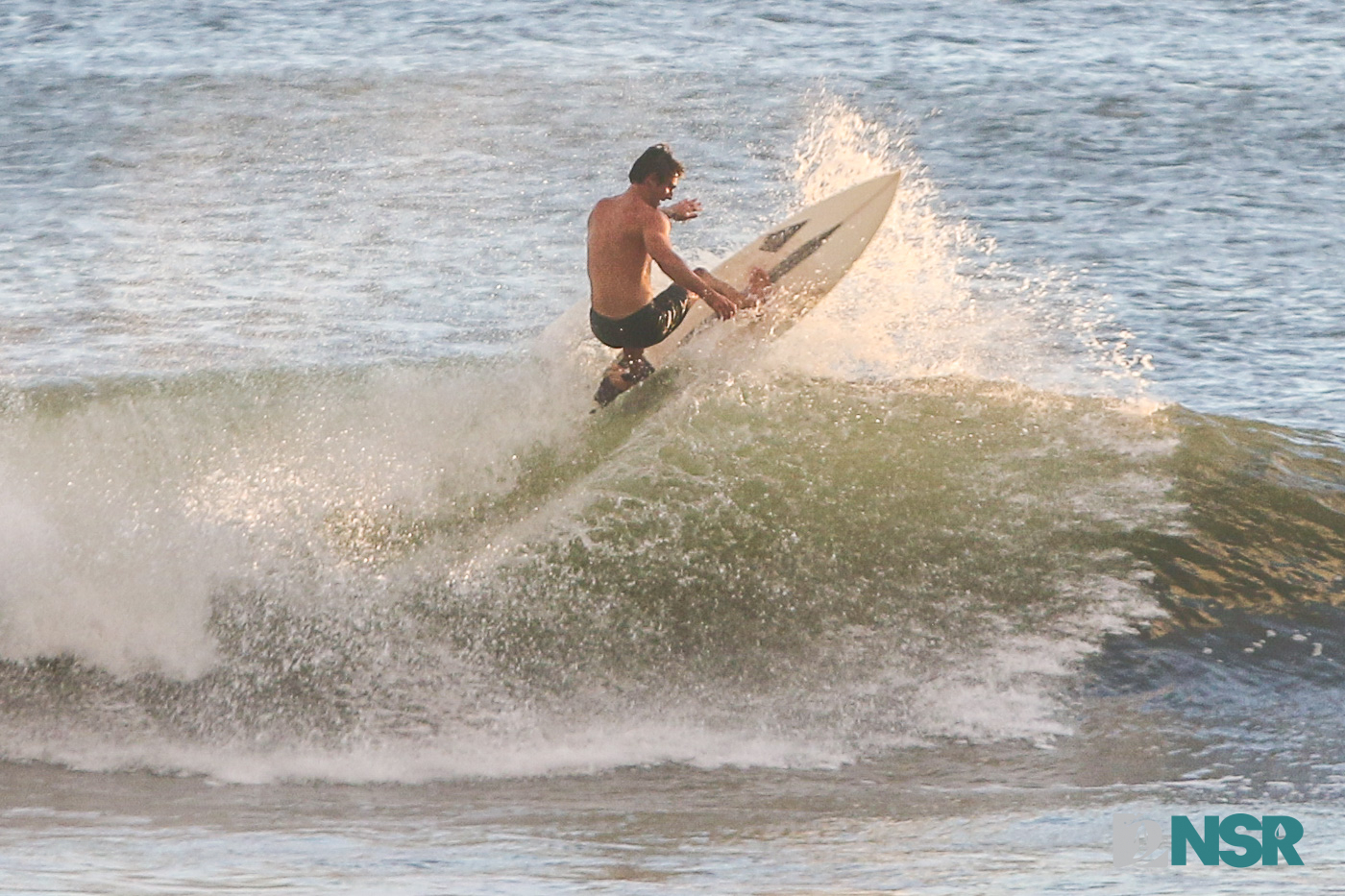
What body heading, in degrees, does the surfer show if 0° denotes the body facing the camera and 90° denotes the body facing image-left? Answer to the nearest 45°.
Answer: approximately 225°

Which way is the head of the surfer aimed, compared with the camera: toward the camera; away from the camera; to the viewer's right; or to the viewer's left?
to the viewer's right
